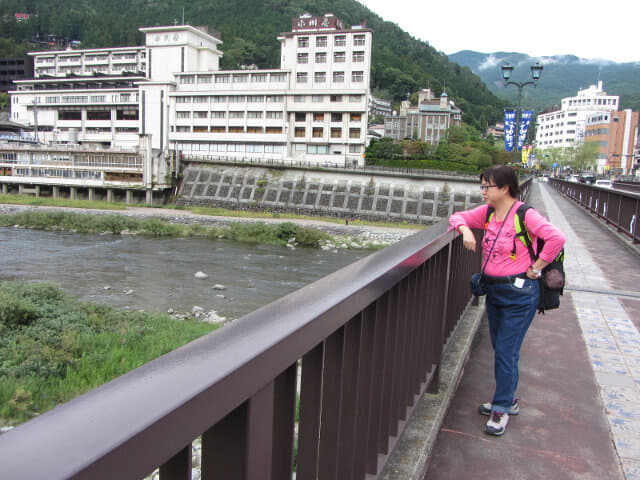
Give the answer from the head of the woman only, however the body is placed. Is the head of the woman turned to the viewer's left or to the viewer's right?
to the viewer's left

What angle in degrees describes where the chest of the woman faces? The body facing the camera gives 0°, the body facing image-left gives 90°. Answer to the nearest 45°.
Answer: approximately 45°

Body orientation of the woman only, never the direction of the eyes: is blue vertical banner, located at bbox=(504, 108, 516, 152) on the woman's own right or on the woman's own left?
on the woman's own right

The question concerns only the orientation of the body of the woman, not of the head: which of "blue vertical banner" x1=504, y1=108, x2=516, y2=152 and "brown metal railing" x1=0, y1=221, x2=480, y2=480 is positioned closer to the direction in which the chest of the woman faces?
the brown metal railing
